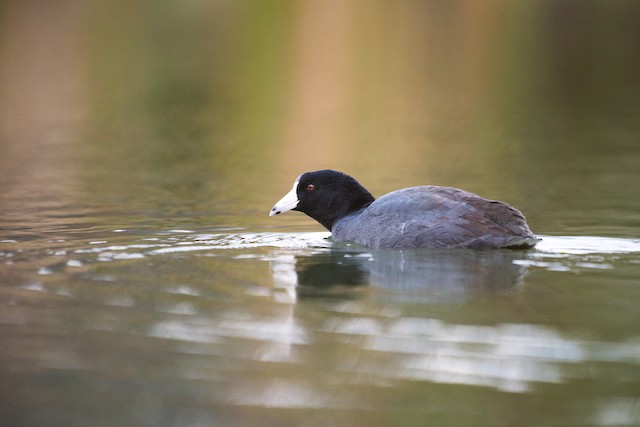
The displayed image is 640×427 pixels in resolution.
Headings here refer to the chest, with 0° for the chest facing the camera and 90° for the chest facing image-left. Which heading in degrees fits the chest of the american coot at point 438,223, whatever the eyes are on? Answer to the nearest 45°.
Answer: approximately 90°
